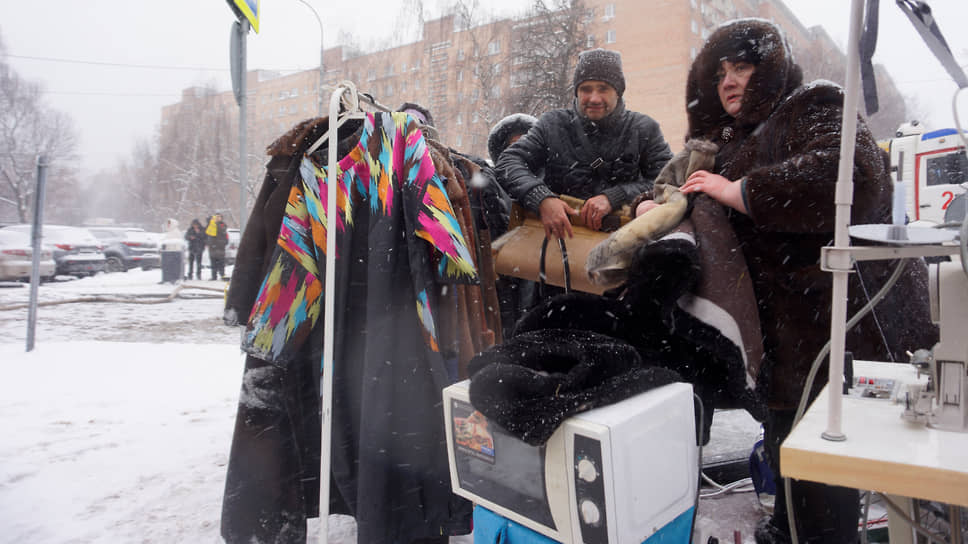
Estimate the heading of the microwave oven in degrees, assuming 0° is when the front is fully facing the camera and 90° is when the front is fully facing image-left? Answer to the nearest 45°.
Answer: approximately 45°

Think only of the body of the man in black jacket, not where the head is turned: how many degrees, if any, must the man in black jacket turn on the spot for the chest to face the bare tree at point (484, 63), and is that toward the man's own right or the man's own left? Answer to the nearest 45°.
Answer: approximately 180°

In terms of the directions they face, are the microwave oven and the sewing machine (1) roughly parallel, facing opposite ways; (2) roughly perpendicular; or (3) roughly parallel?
roughly perpendicular

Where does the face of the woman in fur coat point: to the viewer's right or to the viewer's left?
to the viewer's left

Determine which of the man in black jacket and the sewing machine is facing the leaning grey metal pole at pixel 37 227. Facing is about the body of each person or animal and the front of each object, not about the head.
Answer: the sewing machine

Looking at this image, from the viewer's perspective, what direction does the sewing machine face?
to the viewer's left

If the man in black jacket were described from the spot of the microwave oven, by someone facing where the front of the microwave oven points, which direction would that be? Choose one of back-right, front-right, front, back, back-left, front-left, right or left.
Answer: back-right

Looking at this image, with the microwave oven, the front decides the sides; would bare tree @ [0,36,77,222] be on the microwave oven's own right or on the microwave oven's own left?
on the microwave oven's own right

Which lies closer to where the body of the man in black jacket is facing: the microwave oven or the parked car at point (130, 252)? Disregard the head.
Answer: the microwave oven
